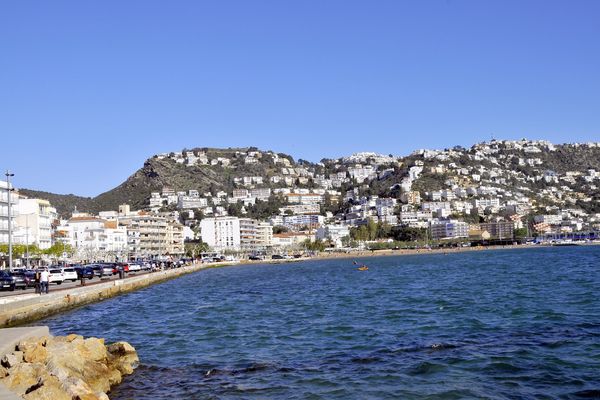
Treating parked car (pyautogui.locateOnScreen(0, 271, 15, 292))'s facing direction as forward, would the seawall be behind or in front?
in front

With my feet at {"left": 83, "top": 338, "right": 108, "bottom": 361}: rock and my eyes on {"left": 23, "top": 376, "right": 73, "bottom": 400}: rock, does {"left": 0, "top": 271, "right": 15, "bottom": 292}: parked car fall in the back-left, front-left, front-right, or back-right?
back-right

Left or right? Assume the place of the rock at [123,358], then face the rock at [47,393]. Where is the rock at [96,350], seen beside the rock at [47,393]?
right

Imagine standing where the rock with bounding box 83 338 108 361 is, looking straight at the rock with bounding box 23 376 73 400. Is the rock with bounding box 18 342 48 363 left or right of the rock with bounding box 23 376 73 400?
right

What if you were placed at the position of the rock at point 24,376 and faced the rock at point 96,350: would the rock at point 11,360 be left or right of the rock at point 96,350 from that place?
left
